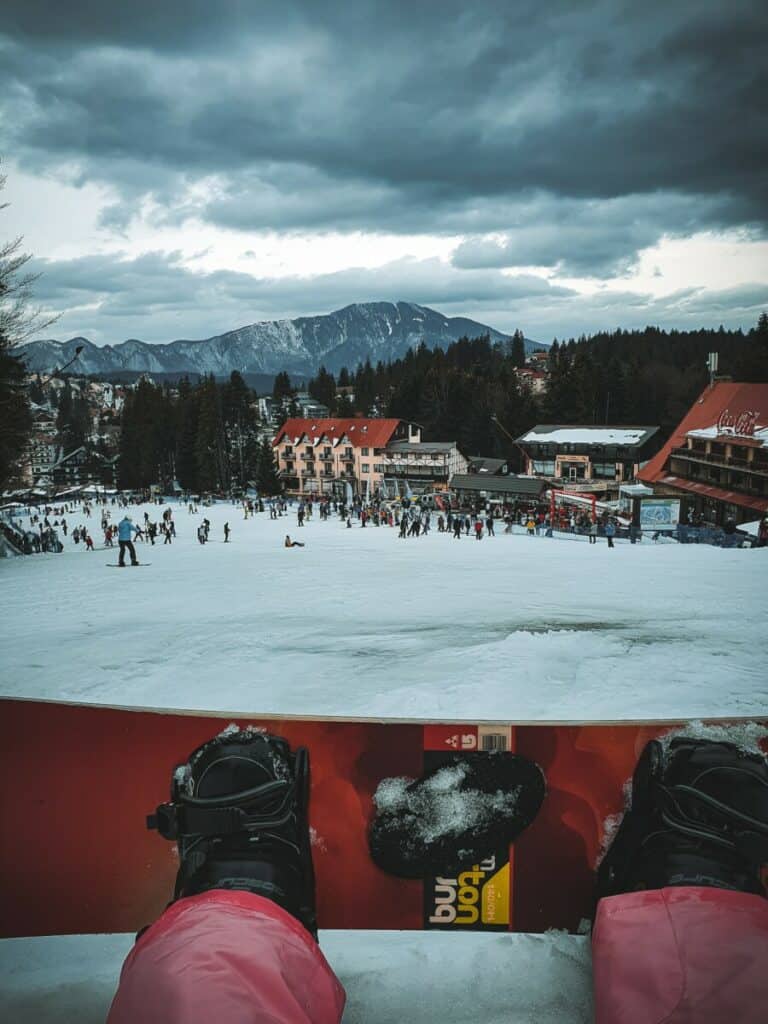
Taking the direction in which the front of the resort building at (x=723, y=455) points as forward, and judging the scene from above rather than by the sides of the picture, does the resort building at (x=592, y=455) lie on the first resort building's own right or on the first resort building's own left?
on the first resort building's own right

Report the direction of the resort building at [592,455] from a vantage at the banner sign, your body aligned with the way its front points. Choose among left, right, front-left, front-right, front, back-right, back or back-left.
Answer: back

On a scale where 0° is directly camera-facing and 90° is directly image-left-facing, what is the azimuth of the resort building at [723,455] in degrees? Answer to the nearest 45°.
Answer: approximately 45°

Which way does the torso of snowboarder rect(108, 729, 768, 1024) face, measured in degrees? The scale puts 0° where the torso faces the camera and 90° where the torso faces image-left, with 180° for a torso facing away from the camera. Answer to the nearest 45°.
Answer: approximately 180°

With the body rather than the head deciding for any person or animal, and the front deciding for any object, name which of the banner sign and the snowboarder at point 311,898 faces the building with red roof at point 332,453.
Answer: the snowboarder

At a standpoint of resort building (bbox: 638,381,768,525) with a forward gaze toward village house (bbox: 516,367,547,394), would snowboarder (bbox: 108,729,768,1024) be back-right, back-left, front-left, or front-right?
back-left

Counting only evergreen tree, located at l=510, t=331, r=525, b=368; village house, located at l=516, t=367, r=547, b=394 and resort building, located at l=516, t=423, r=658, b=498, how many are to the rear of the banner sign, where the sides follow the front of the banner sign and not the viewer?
3

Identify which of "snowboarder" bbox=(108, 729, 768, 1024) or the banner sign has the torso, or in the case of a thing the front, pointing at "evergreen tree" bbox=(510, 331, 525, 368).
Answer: the snowboarder

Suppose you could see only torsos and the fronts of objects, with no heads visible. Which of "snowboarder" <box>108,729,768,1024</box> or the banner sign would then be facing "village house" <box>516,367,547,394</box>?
the snowboarder
